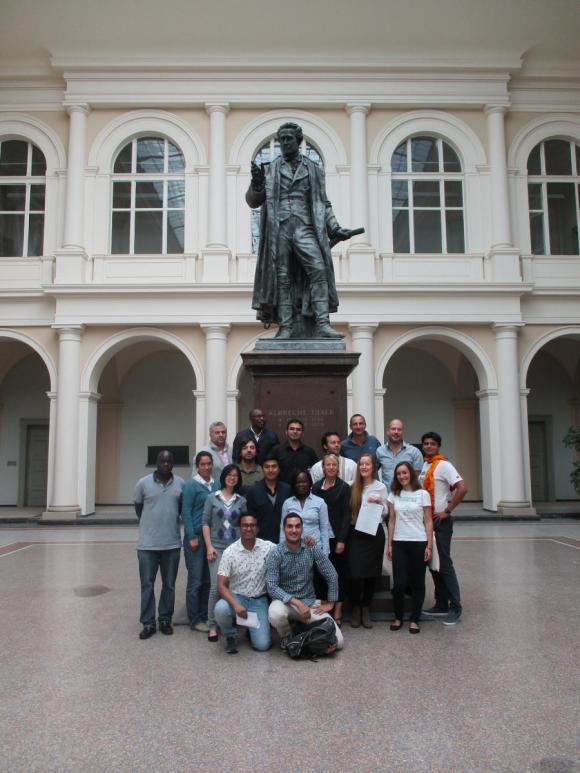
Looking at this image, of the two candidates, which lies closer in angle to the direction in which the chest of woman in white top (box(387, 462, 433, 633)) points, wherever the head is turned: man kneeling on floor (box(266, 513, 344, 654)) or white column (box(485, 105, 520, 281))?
the man kneeling on floor

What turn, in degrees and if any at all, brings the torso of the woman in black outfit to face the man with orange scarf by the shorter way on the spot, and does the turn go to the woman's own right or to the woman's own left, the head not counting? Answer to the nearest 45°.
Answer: approximately 135° to the woman's own left

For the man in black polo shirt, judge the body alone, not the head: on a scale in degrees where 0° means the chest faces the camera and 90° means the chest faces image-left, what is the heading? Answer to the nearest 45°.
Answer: approximately 0°
